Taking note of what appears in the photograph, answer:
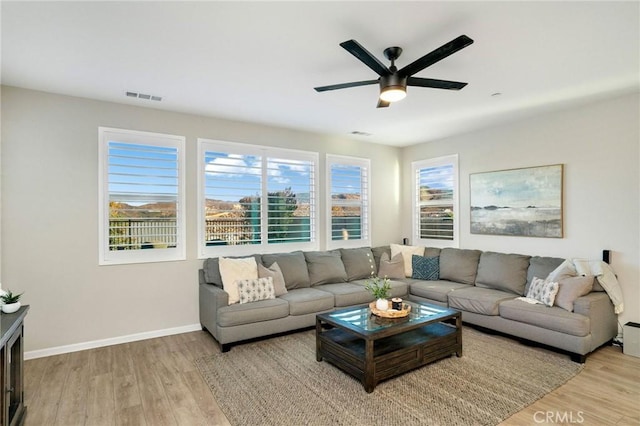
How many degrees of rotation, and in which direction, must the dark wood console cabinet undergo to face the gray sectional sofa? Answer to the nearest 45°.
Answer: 0° — it already faces it

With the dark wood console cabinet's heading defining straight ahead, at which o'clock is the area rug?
The area rug is roughly at 1 o'clock from the dark wood console cabinet.

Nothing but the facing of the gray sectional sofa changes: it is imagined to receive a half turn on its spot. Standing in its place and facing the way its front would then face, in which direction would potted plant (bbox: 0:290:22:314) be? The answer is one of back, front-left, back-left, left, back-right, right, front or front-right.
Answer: back-left

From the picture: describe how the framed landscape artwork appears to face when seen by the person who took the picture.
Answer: facing the viewer and to the left of the viewer

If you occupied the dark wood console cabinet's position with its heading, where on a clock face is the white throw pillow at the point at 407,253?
The white throw pillow is roughly at 12 o'clock from the dark wood console cabinet.

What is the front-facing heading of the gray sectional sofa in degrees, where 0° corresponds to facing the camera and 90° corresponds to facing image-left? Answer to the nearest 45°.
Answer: approximately 0°

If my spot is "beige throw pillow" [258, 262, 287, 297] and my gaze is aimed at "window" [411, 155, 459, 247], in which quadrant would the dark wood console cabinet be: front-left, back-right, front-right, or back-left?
back-right

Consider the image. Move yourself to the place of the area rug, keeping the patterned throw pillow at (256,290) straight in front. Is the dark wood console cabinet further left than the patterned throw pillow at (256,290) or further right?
left

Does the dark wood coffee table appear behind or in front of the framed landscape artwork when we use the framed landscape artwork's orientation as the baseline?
in front

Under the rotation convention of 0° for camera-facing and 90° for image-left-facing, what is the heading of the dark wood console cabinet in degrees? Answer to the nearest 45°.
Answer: approximately 270°

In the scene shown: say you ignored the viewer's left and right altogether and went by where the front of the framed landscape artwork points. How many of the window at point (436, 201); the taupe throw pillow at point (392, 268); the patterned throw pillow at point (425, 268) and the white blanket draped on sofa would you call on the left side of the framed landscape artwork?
1

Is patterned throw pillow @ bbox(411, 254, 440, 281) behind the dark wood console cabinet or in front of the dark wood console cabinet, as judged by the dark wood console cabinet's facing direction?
in front

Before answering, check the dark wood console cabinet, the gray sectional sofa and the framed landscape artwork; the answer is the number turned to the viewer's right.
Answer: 1
